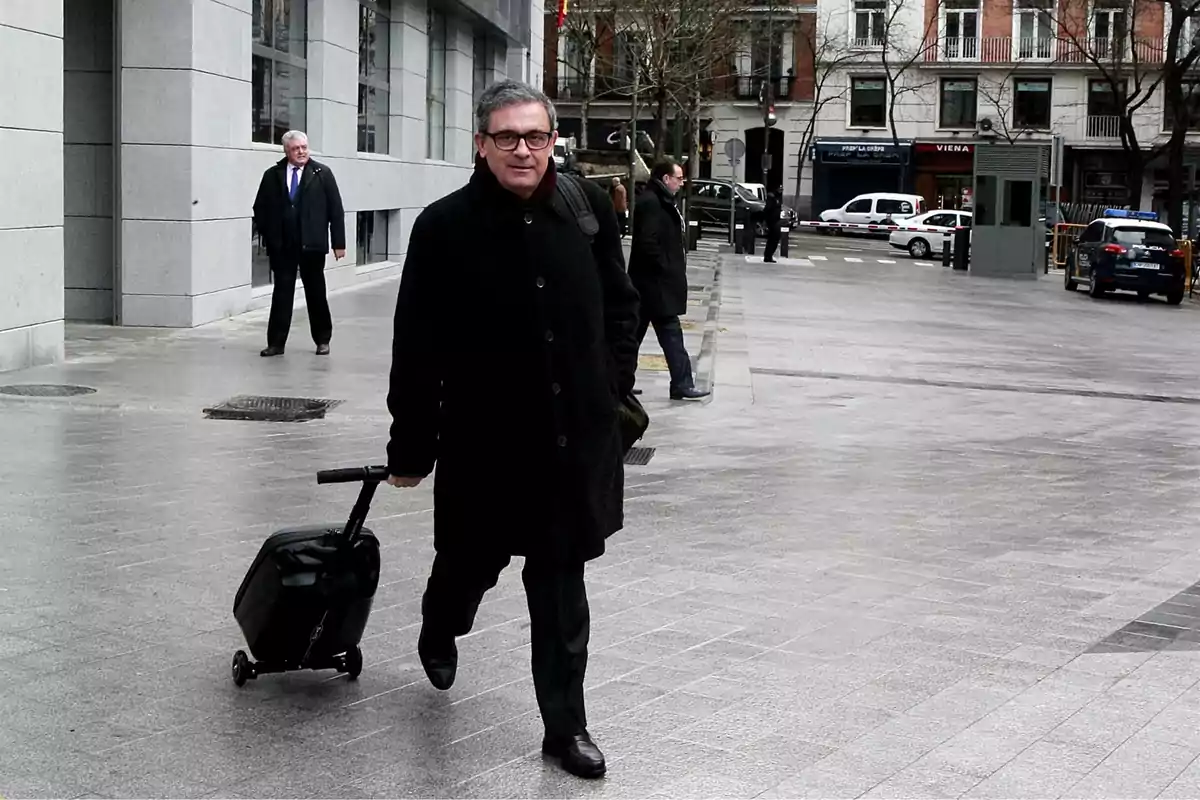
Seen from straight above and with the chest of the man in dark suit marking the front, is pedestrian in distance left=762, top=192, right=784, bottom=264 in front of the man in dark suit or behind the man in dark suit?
behind

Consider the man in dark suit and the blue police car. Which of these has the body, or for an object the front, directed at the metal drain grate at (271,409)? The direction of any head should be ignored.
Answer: the man in dark suit

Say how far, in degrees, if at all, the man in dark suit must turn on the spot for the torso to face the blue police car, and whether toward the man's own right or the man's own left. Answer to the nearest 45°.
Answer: approximately 135° to the man's own left

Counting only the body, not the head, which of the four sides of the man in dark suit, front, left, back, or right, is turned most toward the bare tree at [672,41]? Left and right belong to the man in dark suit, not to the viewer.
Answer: back

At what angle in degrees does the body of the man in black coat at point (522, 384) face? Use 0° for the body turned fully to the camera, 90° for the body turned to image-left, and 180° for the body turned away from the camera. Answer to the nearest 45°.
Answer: approximately 315°
